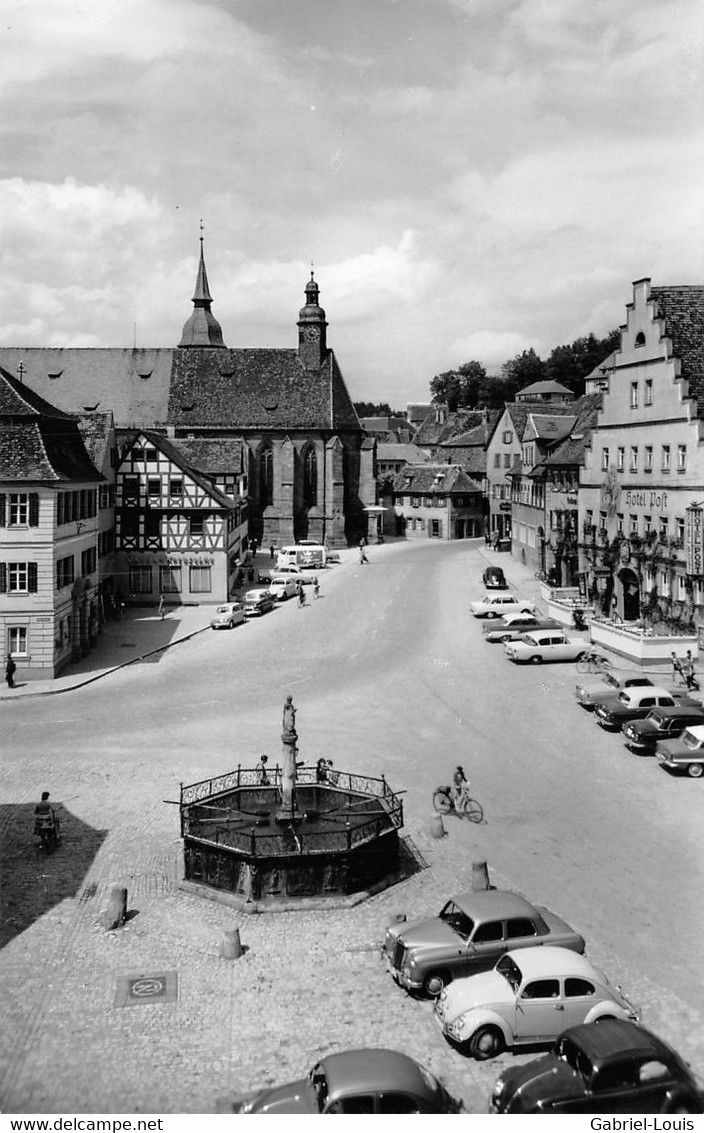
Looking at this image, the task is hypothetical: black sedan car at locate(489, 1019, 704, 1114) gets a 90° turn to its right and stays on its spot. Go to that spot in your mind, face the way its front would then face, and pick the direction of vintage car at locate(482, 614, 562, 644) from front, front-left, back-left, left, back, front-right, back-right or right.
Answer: front-right

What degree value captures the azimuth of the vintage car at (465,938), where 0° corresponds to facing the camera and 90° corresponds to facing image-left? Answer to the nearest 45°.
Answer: approximately 45°

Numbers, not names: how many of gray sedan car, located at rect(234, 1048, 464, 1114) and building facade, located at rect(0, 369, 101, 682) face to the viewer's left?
1

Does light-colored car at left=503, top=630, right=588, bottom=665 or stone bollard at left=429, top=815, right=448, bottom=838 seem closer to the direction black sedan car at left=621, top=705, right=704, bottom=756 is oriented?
the stone bollard

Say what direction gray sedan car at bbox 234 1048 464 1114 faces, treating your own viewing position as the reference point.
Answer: facing to the left of the viewer

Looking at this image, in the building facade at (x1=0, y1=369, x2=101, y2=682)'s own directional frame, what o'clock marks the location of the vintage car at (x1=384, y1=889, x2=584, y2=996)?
The vintage car is roughly at 1 o'clock from the building facade.

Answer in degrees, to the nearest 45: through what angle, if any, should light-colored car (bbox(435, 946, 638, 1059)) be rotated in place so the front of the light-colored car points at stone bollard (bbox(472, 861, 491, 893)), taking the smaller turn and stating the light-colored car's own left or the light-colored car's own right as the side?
approximately 135° to the light-colored car's own right
